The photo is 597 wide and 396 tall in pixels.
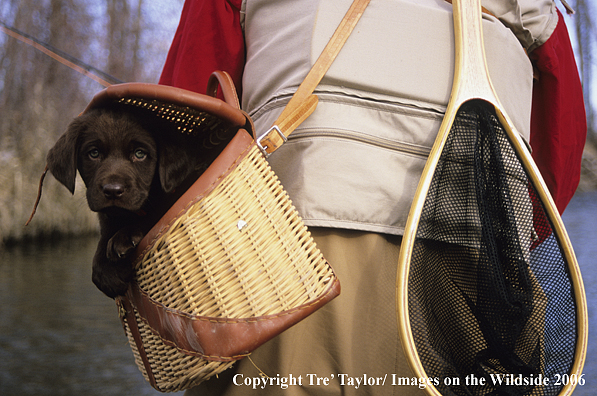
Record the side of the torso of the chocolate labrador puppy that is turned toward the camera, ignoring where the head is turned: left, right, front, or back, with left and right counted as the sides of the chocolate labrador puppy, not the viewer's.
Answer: front
